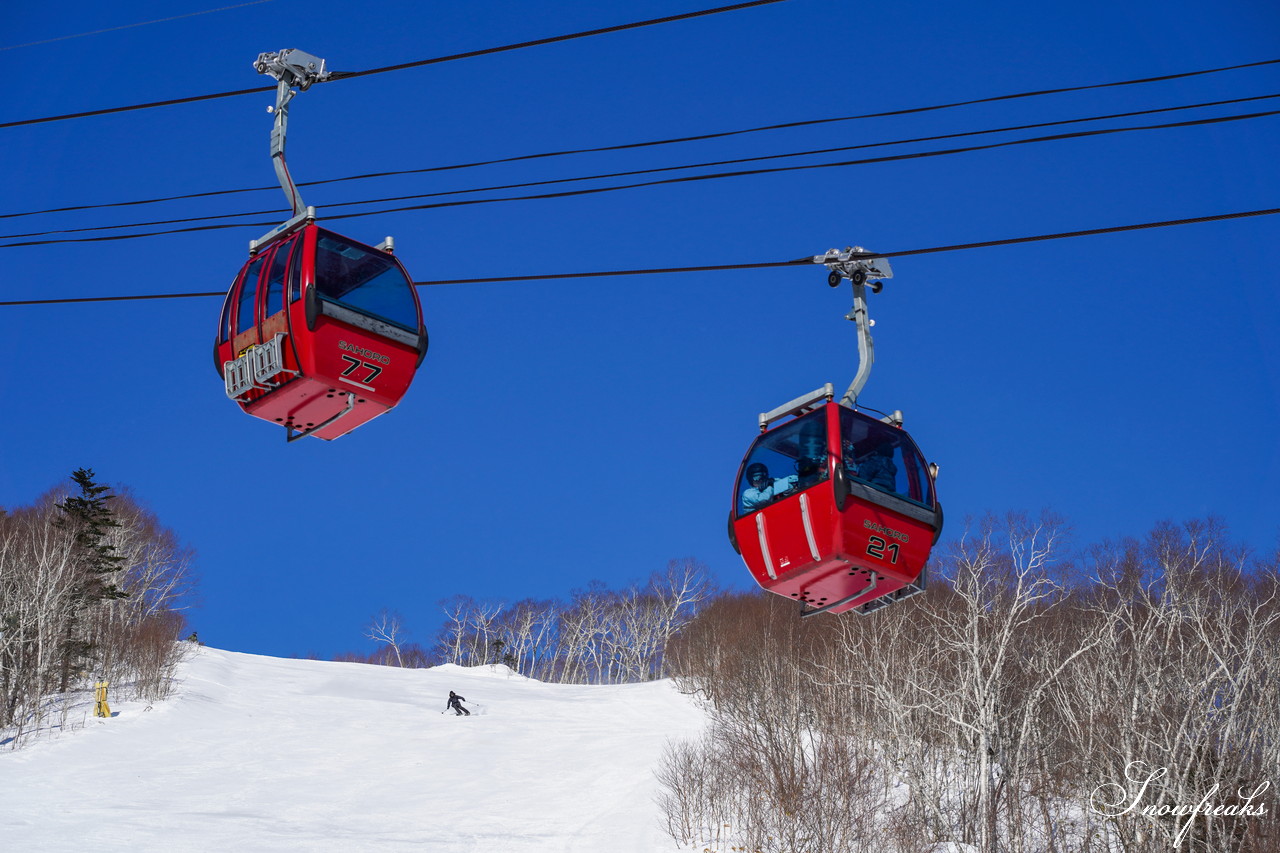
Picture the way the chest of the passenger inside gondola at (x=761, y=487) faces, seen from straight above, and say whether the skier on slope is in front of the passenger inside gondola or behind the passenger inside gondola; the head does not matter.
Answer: behind

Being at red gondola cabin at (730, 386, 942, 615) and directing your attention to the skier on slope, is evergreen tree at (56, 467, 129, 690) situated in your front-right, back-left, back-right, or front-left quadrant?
front-left

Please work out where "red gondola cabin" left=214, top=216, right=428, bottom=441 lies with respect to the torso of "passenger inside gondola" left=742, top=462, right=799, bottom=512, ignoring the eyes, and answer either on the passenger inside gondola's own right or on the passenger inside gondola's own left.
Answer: on the passenger inside gondola's own right
